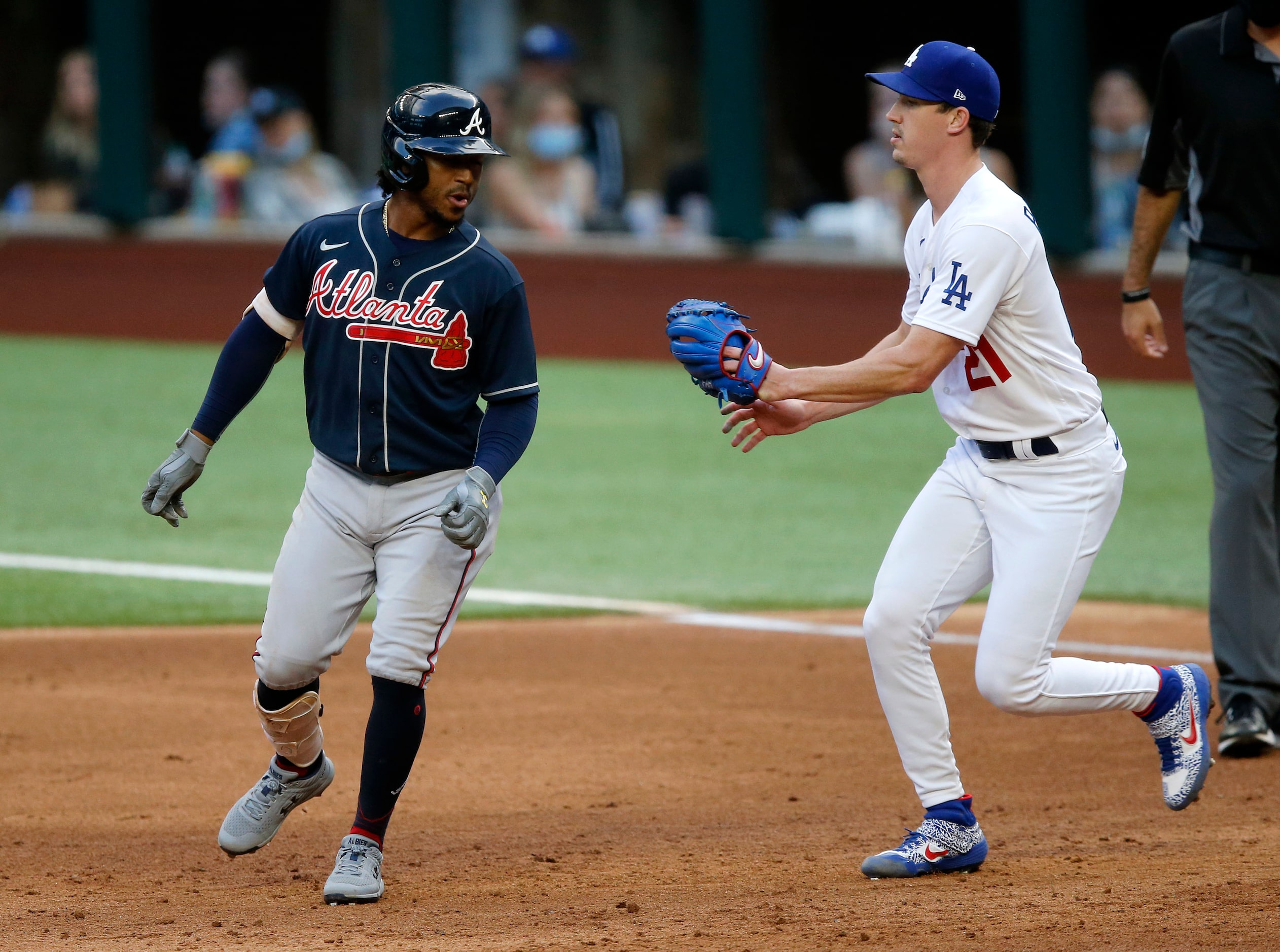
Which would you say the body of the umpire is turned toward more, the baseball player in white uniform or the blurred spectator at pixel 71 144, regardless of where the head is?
the baseball player in white uniform

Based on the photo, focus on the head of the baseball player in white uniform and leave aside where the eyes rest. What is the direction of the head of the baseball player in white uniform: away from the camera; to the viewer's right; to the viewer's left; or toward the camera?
to the viewer's left

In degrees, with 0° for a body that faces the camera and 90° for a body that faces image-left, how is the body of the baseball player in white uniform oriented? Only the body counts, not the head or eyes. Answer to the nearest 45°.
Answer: approximately 90°

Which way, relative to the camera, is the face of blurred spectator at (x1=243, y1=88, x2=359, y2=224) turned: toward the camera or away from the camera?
toward the camera

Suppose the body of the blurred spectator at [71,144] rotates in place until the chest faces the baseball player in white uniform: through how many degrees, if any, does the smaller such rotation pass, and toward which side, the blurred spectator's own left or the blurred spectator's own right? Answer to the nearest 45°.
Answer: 0° — they already face them

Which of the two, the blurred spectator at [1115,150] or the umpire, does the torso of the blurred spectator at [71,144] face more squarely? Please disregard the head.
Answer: the umpire

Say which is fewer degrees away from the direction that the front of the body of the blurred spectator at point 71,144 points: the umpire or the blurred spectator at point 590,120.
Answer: the umpire

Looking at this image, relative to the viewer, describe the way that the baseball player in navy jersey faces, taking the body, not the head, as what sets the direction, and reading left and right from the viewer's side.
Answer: facing the viewer

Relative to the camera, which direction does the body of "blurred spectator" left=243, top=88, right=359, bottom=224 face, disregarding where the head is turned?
toward the camera

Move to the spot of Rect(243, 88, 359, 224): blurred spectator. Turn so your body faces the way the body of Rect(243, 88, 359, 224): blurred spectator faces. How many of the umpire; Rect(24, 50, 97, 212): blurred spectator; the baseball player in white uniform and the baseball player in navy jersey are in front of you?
3

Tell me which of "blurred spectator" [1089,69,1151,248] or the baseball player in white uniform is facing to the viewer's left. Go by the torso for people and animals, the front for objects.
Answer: the baseball player in white uniform

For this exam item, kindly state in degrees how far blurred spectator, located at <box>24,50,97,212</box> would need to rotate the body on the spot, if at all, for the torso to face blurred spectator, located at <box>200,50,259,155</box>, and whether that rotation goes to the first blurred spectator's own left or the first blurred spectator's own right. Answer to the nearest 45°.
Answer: approximately 45° to the first blurred spectator's own left

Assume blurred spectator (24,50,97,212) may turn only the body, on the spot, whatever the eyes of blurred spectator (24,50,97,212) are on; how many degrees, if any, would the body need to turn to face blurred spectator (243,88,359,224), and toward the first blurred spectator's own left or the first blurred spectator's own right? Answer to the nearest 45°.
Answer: approximately 45° to the first blurred spectator's own left

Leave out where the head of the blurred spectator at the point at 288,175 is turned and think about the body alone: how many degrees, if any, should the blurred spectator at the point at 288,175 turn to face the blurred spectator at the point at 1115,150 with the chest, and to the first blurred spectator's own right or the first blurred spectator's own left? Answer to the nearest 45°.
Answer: approximately 45° to the first blurred spectator's own left

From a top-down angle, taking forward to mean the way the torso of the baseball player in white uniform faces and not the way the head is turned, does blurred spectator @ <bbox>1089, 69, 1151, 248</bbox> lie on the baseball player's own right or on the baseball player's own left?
on the baseball player's own right

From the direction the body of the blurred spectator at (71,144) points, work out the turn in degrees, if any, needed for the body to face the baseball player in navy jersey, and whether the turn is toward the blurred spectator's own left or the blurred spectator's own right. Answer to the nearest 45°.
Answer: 0° — they already face them

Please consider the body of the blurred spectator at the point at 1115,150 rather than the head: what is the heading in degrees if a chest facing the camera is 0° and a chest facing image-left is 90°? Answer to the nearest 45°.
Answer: approximately 0°
